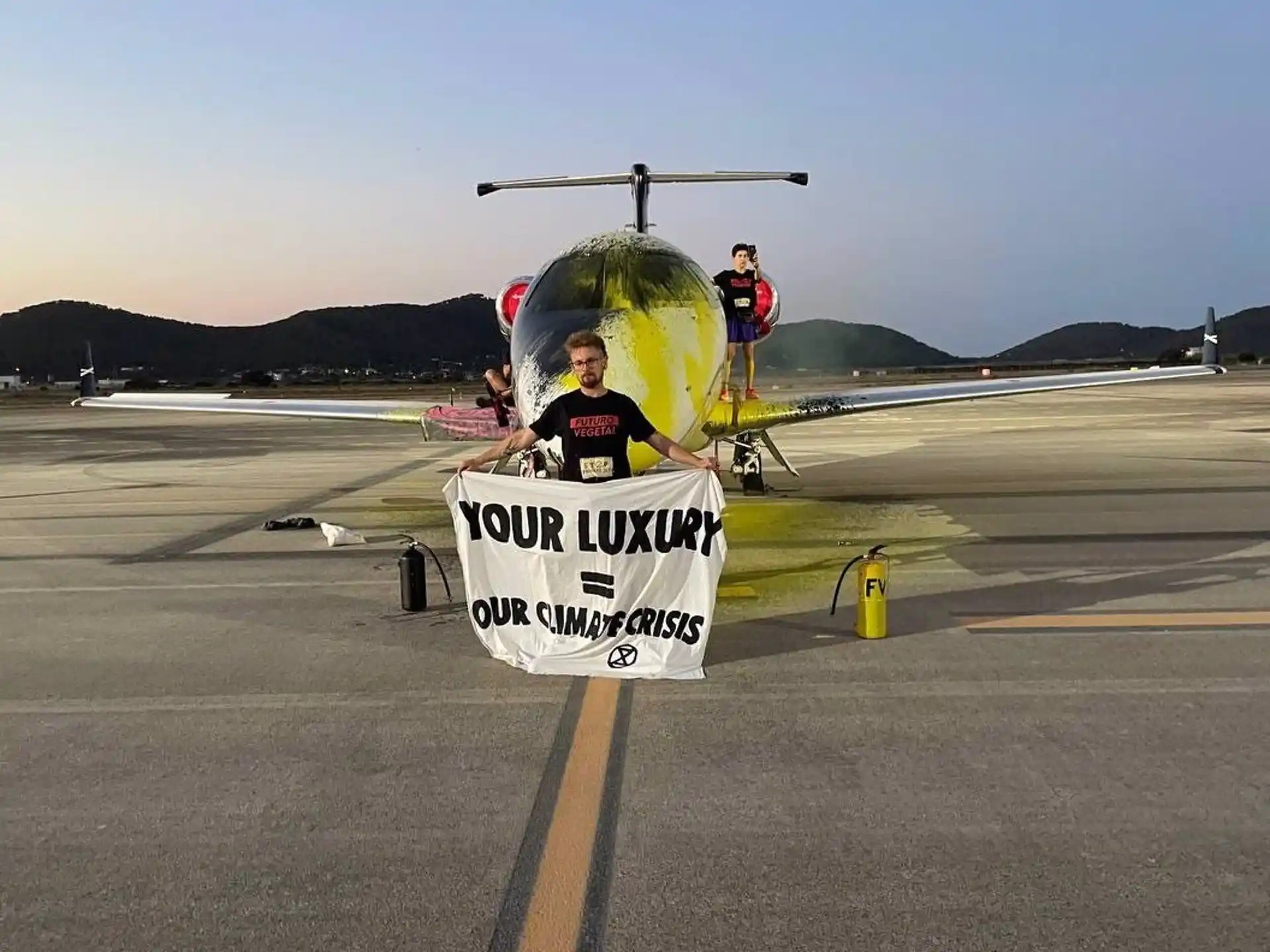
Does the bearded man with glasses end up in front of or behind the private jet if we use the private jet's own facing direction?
in front

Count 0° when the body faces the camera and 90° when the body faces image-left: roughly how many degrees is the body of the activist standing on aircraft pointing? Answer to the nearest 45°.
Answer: approximately 0°

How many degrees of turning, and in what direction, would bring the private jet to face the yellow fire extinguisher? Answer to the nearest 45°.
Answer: approximately 45° to its left

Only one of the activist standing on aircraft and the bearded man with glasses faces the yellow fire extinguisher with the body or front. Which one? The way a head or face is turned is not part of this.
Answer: the activist standing on aircraft

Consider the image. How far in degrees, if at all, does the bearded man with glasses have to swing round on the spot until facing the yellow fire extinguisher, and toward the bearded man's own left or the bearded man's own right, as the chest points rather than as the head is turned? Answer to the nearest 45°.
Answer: approximately 90° to the bearded man's own left
